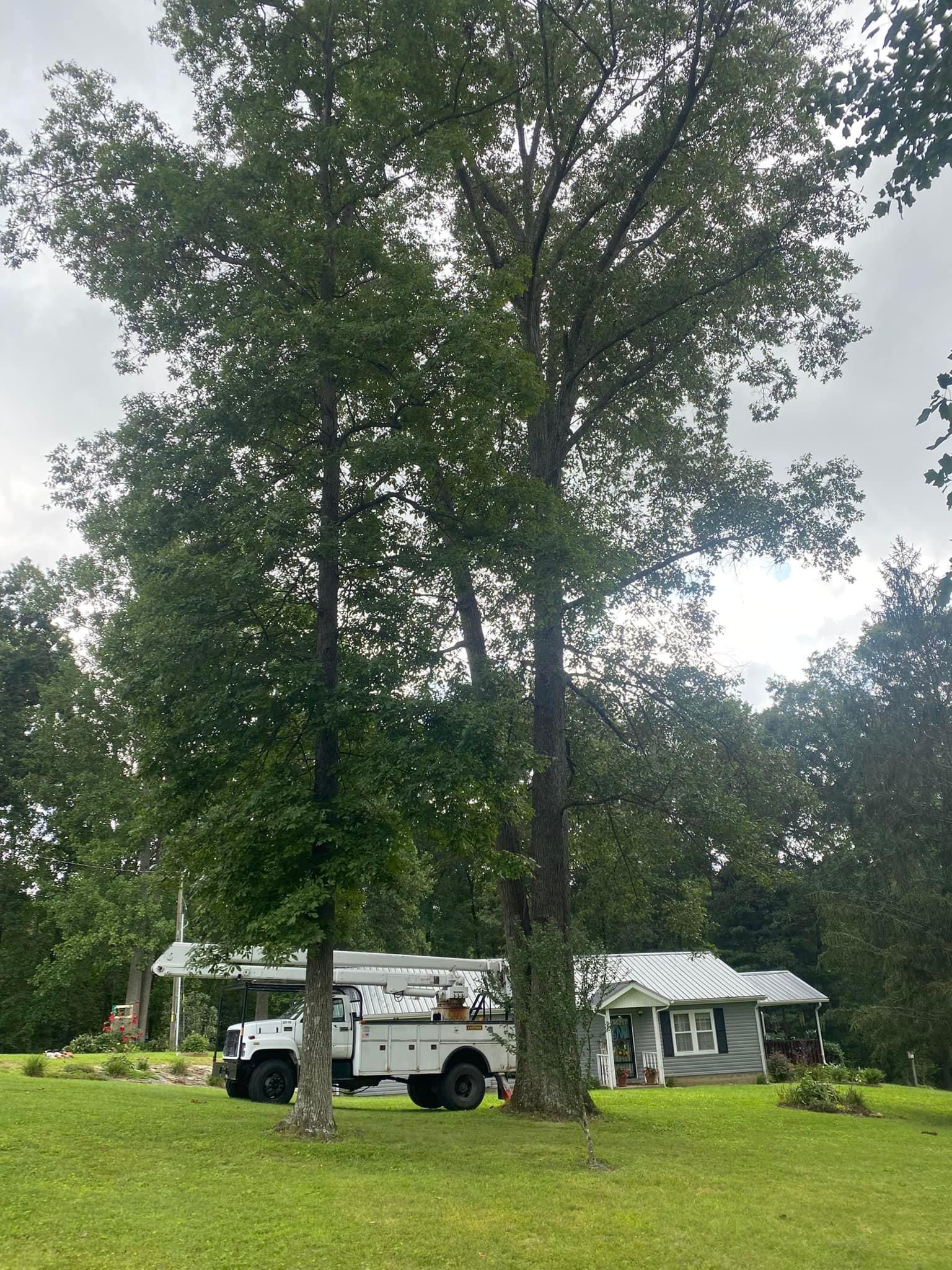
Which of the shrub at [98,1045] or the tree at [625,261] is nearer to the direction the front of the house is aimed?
the tree

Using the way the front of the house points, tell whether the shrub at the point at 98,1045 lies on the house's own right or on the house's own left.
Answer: on the house's own right

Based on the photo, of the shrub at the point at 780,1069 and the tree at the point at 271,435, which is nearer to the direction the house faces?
the tree

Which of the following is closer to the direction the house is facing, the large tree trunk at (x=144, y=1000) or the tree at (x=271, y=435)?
the tree

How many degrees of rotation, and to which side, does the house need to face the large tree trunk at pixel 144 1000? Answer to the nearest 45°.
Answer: approximately 90° to its right

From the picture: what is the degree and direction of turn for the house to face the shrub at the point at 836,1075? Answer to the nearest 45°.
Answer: approximately 45° to its left

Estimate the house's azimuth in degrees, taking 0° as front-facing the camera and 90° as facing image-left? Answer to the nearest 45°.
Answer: approximately 0°

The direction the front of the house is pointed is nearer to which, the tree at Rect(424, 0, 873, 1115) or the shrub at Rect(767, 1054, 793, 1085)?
the tree
